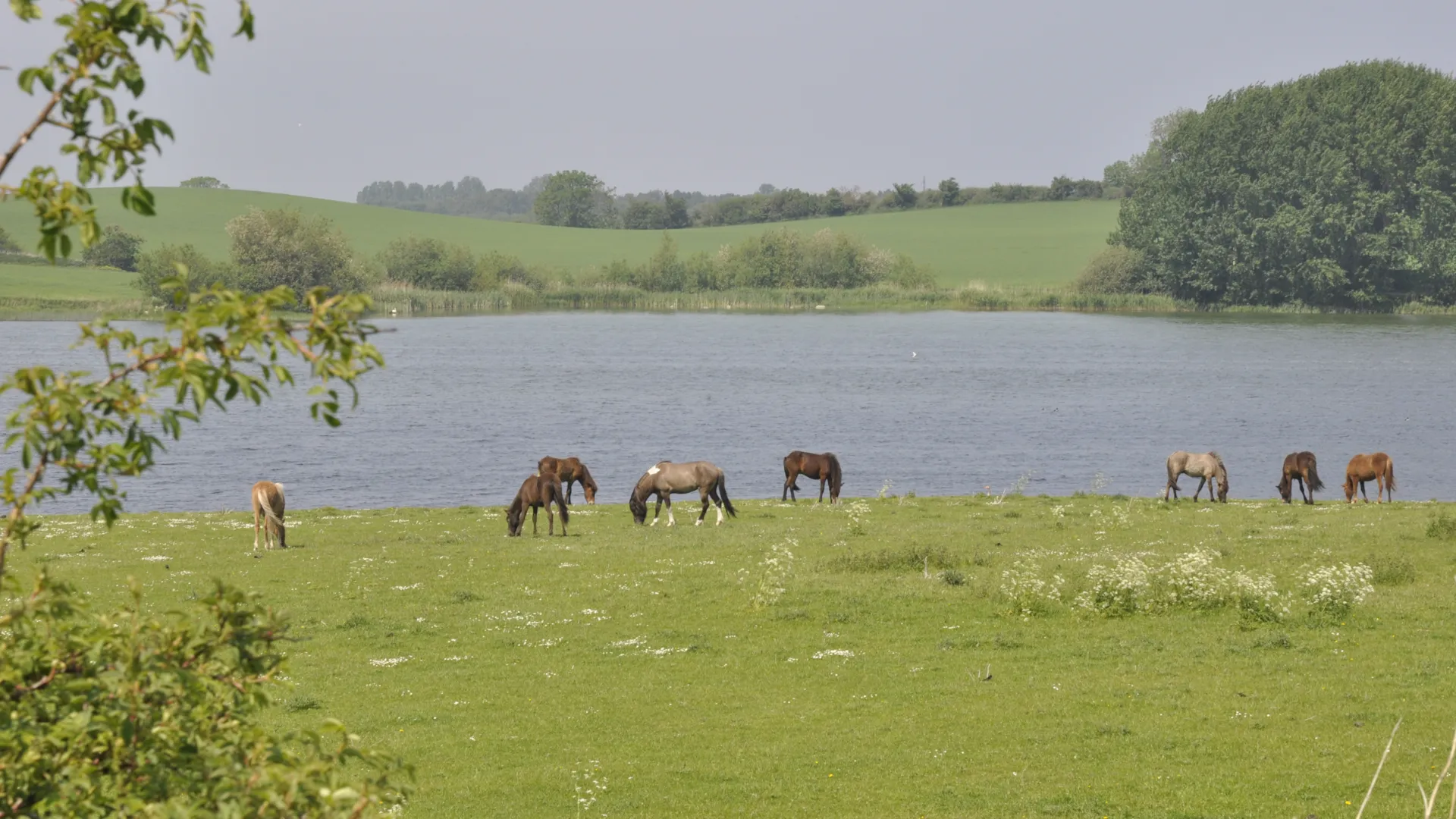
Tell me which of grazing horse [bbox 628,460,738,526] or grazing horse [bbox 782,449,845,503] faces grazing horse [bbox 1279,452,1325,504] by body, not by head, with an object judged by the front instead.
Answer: grazing horse [bbox 782,449,845,503]

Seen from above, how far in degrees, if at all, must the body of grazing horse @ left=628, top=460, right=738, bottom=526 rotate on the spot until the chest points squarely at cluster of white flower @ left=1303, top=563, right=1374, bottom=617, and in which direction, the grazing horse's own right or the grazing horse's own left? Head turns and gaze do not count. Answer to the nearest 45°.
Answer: approximately 135° to the grazing horse's own left

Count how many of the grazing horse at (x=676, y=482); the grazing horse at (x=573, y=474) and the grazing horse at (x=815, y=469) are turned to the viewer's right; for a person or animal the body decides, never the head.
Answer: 2

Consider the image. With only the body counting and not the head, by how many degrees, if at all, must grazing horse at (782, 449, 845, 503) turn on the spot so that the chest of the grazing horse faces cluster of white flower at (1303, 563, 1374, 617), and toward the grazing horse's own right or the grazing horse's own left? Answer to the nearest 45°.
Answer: approximately 90° to the grazing horse's own right

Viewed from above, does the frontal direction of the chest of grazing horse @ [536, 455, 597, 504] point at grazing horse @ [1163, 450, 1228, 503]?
yes

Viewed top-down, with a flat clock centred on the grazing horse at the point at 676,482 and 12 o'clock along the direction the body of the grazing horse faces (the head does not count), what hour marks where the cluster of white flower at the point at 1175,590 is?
The cluster of white flower is roughly at 8 o'clock from the grazing horse.

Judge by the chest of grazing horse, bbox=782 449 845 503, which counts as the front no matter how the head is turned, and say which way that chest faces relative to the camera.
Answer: to the viewer's right

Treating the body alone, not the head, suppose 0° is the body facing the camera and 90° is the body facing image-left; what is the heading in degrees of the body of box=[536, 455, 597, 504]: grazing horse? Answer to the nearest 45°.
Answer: approximately 270°

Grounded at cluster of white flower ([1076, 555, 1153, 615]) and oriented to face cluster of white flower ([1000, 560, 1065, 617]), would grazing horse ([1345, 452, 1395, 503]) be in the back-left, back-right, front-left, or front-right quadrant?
back-right

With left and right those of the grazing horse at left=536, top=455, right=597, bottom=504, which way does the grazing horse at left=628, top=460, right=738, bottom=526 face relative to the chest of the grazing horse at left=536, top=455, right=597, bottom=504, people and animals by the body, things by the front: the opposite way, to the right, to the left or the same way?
the opposite way

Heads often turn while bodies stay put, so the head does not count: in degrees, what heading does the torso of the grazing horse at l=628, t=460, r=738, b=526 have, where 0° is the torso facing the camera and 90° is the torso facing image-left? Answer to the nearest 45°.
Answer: approximately 90°

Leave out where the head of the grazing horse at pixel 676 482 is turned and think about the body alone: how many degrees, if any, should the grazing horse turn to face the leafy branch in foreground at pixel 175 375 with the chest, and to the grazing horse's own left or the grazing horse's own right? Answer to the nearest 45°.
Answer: approximately 90° to the grazing horse's own left

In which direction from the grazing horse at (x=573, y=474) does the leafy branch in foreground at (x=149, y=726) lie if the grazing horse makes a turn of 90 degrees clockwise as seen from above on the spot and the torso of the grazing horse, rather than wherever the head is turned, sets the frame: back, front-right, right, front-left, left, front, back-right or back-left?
front

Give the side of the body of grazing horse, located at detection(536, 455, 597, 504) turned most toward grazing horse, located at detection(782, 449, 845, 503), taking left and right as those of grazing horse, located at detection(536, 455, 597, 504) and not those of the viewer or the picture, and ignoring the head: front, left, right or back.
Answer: front
